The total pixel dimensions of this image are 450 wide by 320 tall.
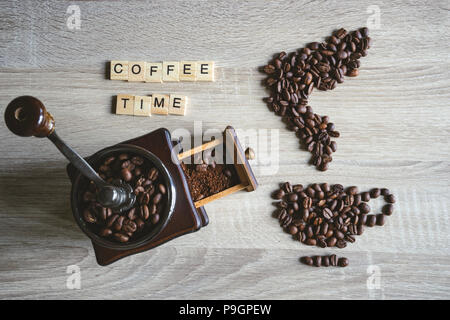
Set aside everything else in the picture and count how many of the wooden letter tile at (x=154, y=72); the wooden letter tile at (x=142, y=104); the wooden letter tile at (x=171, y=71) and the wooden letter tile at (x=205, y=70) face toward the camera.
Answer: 4

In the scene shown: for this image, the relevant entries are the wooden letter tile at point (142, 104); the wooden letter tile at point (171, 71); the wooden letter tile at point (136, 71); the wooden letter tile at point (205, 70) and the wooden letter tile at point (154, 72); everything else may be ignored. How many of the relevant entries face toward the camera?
5

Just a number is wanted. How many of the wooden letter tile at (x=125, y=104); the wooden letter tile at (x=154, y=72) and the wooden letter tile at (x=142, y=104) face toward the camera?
3

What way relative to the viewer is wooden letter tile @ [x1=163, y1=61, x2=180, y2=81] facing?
toward the camera

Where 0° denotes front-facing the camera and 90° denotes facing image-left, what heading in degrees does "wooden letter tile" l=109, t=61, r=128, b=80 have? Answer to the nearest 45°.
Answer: approximately 0°

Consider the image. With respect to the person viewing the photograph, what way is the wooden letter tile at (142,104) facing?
facing the viewer

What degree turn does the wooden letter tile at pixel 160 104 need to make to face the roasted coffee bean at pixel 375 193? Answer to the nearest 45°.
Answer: approximately 90° to its left

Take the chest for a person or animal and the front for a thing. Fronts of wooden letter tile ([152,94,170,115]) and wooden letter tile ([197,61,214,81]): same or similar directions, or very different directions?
same or similar directions

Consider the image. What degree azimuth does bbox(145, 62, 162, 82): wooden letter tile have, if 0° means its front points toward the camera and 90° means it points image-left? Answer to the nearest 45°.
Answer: approximately 0°

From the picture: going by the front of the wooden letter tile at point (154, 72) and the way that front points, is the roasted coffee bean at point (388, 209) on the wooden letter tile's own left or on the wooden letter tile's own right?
on the wooden letter tile's own left

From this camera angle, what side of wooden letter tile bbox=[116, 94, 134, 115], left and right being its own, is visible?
front

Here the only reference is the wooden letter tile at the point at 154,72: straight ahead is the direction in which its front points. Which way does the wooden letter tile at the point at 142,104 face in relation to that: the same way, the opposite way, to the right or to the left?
the same way

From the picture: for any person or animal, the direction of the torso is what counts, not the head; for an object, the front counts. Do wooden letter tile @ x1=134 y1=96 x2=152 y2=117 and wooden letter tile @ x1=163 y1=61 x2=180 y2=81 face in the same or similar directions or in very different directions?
same or similar directions
